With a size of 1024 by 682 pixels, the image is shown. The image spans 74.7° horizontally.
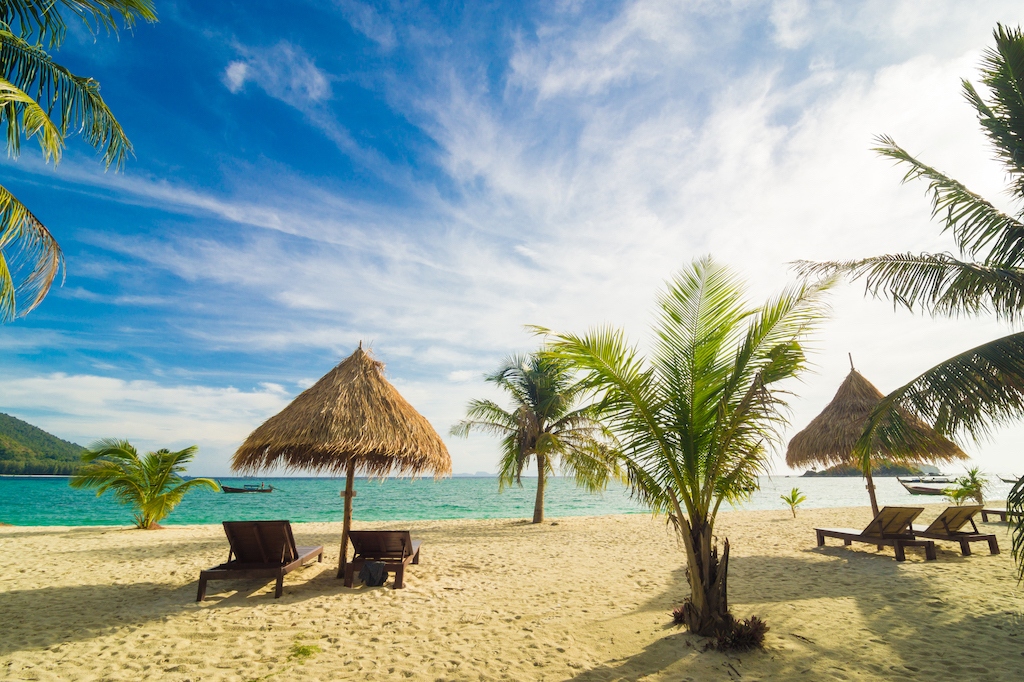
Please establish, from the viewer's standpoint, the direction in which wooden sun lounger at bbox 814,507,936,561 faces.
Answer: facing away from the viewer and to the left of the viewer

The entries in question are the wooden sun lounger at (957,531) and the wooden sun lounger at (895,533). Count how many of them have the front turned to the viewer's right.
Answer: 0

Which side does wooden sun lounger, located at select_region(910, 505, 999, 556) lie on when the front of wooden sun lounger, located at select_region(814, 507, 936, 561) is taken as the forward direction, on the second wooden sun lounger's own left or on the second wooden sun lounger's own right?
on the second wooden sun lounger's own right

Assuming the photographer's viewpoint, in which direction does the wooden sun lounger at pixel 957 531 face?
facing away from the viewer and to the left of the viewer

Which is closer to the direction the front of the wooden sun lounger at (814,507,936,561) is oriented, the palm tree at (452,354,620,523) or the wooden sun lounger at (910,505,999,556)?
the palm tree

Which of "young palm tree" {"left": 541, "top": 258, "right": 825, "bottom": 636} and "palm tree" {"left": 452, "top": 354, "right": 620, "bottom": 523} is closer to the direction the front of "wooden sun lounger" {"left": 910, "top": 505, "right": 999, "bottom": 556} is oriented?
the palm tree

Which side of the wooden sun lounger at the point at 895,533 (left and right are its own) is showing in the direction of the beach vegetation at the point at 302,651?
left

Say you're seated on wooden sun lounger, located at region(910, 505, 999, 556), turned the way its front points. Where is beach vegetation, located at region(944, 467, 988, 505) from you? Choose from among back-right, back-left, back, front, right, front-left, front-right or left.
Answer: front-right
